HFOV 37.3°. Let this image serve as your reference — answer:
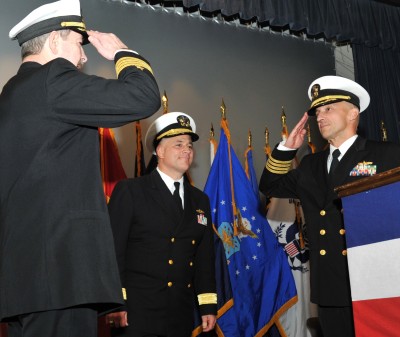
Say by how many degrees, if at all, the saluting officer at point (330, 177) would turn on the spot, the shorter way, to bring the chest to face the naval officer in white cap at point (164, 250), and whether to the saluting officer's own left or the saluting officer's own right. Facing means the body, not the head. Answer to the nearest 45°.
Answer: approximately 45° to the saluting officer's own right

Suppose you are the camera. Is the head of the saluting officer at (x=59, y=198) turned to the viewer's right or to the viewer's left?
to the viewer's right

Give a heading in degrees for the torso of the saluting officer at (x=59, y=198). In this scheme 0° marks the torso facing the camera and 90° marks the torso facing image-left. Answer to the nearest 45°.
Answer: approximately 225°

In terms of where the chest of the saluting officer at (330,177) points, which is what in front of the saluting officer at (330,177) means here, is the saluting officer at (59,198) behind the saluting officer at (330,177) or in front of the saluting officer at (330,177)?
in front

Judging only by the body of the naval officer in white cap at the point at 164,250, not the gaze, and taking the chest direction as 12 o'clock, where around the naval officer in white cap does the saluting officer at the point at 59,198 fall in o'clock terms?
The saluting officer is roughly at 2 o'clock from the naval officer in white cap.

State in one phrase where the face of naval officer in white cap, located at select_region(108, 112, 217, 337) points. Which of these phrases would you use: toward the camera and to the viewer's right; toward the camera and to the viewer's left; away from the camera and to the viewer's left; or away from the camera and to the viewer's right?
toward the camera and to the viewer's right

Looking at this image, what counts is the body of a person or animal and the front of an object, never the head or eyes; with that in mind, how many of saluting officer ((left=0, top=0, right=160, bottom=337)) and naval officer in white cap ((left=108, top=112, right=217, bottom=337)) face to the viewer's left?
0

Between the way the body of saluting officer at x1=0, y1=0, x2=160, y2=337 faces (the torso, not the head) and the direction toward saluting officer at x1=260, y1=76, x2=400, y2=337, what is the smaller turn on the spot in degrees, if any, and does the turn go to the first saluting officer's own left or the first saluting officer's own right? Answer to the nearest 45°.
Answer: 0° — they already face them

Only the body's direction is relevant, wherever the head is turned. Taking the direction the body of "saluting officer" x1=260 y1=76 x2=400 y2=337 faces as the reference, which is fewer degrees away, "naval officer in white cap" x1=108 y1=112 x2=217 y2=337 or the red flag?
the naval officer in white cap

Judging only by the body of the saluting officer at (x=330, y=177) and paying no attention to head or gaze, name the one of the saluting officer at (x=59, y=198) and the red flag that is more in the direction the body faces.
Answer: the saluting officer

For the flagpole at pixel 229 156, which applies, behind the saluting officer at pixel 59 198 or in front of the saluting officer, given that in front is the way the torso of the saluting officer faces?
in front

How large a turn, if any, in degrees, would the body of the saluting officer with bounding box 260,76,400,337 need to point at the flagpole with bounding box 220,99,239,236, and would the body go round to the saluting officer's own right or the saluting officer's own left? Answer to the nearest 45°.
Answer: approximately 90° to the saluting officer's own right

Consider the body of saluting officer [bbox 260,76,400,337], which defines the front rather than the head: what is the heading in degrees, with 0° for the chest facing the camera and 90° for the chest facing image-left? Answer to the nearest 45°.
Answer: approximately 45°

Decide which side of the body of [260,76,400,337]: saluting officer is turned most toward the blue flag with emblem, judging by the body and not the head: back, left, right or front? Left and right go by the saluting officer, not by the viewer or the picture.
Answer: right

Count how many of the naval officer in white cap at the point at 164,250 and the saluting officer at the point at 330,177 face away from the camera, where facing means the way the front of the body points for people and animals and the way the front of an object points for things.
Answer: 0

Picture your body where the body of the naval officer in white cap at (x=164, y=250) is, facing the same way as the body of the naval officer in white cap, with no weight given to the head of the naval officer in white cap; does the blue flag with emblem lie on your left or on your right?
on your left

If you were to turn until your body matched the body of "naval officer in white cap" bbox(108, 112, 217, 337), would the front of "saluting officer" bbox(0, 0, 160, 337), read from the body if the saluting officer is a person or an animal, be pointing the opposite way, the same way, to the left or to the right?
to the left
